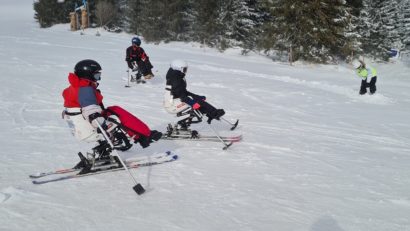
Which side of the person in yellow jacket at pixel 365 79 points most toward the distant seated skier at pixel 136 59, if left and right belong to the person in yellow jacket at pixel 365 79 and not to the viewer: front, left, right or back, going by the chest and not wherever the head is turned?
front

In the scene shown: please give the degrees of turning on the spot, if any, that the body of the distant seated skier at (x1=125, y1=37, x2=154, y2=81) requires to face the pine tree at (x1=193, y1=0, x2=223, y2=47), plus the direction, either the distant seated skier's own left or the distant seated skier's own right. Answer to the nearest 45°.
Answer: approximately 135° to the distant seated skier's own left

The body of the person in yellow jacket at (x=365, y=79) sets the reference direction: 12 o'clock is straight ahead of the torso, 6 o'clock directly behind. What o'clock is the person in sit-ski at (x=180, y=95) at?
The person in sit-ski is roughly at 11 o'clock from the person in yellow jacket.

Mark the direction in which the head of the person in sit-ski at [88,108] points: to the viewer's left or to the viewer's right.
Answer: to the viewer's right

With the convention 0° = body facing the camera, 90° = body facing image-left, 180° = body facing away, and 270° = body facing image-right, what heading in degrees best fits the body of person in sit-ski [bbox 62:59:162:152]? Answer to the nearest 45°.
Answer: approximately 270°

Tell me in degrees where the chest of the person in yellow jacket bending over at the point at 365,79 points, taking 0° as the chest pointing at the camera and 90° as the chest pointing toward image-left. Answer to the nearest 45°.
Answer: approximately 45°

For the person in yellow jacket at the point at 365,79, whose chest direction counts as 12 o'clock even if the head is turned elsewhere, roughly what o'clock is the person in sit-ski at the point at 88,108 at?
The person in sit-ski is roughly at 11 o'clock from the person in yellow jacket.

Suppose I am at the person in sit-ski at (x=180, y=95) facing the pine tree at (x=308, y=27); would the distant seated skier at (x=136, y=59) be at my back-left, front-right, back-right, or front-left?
front-left

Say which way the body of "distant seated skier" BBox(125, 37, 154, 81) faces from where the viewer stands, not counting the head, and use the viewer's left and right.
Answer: facing the viewer and to the right of the viewer

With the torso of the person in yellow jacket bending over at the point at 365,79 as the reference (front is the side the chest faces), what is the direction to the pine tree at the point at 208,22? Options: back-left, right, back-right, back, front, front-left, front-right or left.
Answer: right

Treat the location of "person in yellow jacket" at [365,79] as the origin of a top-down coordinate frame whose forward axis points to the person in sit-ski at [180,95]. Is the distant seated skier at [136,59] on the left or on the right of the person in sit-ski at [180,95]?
right

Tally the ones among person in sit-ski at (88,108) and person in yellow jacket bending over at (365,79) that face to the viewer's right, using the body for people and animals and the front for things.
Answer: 1

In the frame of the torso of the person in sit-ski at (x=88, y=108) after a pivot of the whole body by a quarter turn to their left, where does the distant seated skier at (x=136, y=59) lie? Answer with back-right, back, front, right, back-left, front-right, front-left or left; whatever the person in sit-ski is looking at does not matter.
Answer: front

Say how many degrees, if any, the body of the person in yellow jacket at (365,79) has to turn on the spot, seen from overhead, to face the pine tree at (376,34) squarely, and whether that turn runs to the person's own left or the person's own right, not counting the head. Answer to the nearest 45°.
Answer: approximately 135° to the person's own right
